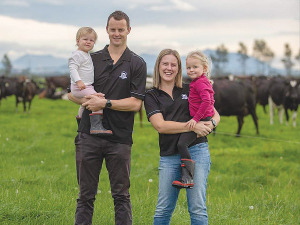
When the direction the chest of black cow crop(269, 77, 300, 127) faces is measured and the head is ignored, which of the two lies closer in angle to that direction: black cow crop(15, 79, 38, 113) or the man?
the man

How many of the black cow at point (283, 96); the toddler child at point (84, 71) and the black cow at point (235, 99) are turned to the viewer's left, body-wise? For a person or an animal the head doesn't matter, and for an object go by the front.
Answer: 1

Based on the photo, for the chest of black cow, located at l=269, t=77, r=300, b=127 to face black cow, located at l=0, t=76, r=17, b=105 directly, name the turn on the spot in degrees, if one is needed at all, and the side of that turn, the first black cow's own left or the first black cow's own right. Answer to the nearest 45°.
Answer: approximately 135° to the first black cow's own right

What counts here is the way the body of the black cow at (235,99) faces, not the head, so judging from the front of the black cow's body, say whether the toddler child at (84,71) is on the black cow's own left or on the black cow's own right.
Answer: on the black cow's own left

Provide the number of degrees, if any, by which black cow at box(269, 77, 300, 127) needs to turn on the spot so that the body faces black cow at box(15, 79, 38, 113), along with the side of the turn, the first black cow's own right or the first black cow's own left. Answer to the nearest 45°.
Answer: approximately 135° to the first black cow's own right

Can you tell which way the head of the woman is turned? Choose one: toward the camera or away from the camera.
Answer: toward the camera

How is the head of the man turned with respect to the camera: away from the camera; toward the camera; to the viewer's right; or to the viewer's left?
toward the camera

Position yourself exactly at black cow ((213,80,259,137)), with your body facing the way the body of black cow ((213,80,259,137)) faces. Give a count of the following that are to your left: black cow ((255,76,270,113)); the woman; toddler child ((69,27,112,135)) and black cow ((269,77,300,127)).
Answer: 2

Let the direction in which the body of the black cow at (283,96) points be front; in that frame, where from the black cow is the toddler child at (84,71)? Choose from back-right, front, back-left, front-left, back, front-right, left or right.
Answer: front-right

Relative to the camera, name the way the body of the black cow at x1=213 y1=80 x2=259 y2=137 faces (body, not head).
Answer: to the viewer's left

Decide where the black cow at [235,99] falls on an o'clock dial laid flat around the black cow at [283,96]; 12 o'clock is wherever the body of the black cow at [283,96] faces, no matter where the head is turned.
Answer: the black cow at [235,99] is roughly at 2 o'clock from the black cow at [283,96].

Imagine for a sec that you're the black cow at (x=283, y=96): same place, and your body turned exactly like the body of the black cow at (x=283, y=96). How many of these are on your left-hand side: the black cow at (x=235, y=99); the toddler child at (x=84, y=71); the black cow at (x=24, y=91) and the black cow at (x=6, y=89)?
0
